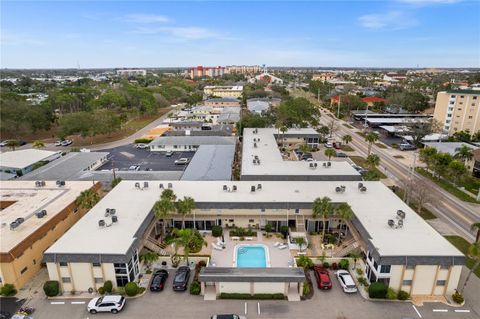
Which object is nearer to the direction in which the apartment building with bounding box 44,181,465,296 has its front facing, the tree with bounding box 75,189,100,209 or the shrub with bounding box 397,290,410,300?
the shrub

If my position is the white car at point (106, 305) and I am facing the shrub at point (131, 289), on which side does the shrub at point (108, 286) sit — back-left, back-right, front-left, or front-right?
front-left

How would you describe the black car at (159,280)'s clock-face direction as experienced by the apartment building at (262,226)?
The black car is roughly at 2 o'clock from the apartment building.

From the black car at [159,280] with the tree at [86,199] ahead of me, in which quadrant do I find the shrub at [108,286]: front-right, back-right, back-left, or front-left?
front-left

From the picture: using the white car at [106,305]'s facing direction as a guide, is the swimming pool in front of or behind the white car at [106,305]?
behind

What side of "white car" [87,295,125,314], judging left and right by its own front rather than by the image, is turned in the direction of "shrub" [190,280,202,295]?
back

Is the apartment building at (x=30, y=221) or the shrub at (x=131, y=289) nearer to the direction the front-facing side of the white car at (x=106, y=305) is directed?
the apartment building

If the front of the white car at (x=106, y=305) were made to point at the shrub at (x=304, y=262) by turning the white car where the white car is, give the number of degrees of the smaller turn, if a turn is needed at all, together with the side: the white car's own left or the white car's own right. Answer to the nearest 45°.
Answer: approximately 180°

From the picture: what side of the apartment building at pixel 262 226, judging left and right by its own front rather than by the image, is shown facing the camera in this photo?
front

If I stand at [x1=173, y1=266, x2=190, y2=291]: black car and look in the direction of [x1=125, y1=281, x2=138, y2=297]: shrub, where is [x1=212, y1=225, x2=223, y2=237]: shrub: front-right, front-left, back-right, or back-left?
back-right

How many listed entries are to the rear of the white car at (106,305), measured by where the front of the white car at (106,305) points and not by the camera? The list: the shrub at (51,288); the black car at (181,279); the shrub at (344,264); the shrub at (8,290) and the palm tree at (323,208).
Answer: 3

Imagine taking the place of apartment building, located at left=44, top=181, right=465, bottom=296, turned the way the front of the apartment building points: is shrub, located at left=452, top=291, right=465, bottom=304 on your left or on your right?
on your left

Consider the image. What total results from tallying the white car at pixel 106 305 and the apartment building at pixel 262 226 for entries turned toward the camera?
1
